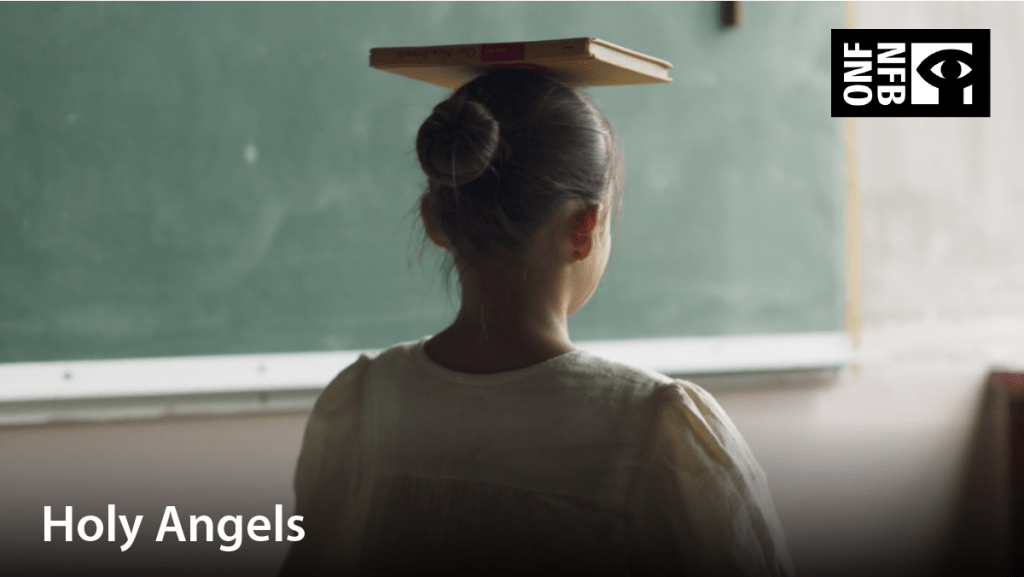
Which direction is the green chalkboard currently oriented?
toward the camera

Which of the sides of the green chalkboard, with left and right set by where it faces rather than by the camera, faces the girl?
front
